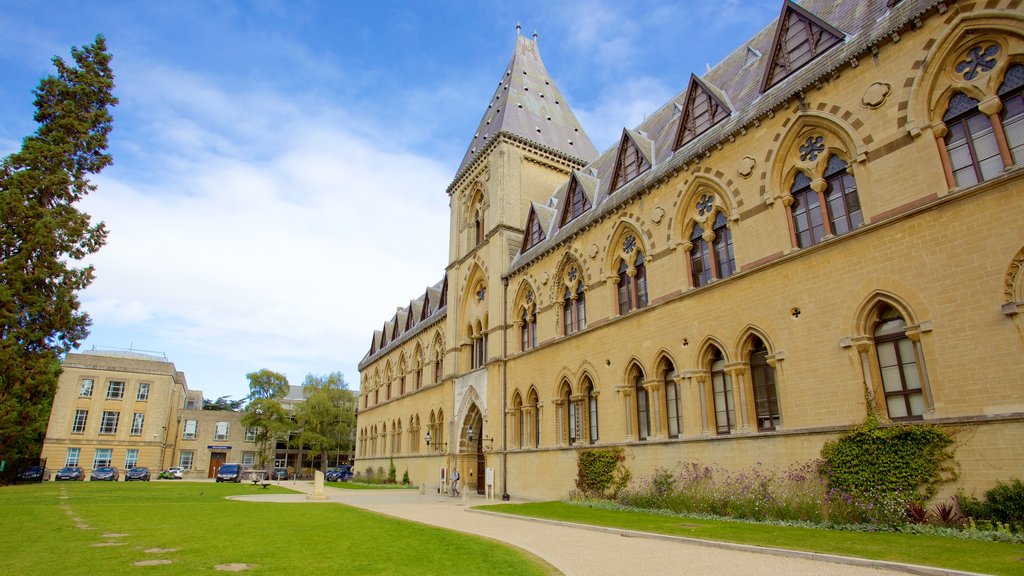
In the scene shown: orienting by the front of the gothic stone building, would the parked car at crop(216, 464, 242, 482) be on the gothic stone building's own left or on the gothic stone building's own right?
on the gothic stone building's own right

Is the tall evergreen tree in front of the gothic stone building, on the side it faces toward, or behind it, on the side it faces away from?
in front

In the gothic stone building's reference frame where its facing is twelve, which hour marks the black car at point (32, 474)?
The black car is roughly at 2 o'clock from the gothic stone building.

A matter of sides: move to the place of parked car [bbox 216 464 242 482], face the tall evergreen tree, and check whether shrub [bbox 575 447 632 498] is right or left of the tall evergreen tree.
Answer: left

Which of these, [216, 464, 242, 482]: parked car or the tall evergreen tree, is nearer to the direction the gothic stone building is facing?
the tall evergreen tree

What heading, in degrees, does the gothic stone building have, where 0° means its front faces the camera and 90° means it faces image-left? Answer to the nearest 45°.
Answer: approximately 45°

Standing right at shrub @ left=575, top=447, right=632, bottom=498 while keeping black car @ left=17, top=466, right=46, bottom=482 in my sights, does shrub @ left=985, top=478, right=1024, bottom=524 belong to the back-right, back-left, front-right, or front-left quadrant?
back-left
